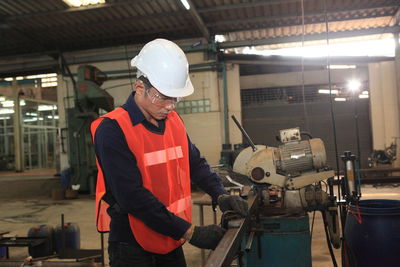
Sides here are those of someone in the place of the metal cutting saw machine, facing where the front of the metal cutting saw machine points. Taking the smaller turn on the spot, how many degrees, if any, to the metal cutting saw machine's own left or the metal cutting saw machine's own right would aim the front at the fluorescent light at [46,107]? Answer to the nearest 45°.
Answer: approximately 45° to the metal cutting saw machine's own right

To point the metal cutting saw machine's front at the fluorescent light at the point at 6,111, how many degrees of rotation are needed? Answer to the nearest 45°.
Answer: approximately 45° to its right

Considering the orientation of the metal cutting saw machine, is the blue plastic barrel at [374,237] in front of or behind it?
behind

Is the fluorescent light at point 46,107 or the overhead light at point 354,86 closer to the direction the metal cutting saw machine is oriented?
the fluorescent light

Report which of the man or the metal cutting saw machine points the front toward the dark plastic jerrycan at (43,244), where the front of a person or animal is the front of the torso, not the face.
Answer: the metal cutting saw machine

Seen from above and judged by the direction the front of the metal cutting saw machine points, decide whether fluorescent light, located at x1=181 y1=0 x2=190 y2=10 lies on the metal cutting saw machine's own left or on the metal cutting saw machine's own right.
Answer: on the metal cutting saw machine's own right

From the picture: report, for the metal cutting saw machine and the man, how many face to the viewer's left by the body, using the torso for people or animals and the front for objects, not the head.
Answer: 1

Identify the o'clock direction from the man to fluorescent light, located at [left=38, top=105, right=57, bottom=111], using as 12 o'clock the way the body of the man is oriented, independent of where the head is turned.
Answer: The fluorescent light is roughly at 7 o'clock from the man.

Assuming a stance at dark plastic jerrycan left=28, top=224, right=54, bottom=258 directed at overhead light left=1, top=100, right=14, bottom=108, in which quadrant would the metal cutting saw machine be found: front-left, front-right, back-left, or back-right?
back-right

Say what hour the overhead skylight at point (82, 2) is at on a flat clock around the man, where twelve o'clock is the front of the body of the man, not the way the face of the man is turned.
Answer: The overhead skylight is roughly at 7 o'clock from the man.

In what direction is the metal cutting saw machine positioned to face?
to the viewer's left

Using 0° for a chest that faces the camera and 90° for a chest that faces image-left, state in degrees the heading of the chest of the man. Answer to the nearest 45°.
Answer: approximately 315°

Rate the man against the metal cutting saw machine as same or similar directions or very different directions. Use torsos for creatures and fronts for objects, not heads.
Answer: very different directions
